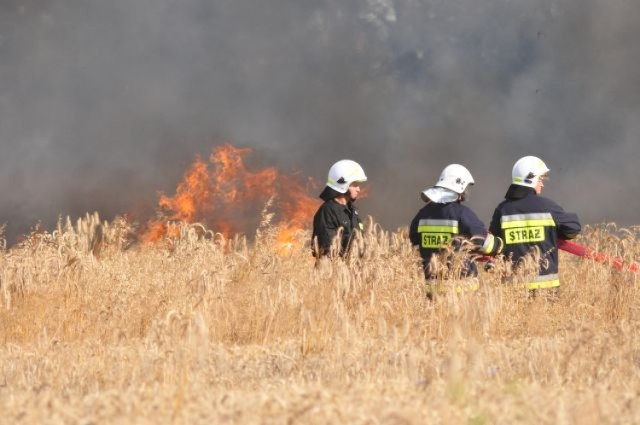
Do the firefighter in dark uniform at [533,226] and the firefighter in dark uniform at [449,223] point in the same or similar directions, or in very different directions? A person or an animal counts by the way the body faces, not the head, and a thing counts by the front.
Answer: same or similar directions

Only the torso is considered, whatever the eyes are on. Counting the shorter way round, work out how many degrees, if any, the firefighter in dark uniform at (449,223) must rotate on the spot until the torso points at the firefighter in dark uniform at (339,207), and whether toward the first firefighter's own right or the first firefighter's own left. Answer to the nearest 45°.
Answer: approximately 90° to the first firefighter's own left

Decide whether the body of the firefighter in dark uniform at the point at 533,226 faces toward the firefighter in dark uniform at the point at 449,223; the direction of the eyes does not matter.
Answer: no

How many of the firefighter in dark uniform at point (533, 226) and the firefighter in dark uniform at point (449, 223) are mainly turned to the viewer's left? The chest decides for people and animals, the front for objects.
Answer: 0

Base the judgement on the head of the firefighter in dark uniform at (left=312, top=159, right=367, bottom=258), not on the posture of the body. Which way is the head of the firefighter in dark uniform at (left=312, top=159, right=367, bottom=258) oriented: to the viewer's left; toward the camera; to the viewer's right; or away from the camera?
to the viewer's right

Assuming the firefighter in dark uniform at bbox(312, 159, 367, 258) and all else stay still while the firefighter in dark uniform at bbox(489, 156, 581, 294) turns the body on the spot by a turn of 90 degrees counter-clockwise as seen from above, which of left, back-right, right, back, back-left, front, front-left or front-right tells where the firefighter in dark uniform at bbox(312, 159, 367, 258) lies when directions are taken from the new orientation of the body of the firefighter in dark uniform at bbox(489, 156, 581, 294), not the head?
front-left
